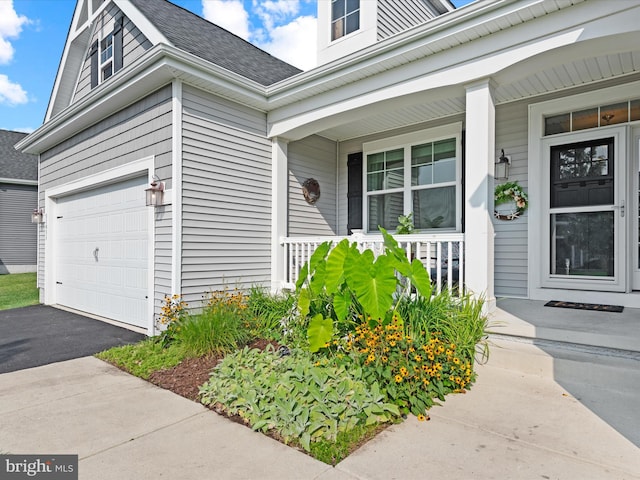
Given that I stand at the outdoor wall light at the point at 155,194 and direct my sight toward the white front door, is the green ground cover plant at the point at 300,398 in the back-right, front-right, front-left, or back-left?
front-right

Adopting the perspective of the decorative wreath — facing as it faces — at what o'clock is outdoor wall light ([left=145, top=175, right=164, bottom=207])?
The outdoor wall light is roughly at 2 o'clock from the decorative wreath.

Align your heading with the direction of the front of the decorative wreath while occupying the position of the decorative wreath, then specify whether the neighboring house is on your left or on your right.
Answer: on your right

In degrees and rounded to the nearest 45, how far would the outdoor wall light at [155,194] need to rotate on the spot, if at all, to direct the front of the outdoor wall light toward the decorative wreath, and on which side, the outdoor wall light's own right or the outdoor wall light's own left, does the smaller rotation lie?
approximately 135° to the outdoor wall light's own left

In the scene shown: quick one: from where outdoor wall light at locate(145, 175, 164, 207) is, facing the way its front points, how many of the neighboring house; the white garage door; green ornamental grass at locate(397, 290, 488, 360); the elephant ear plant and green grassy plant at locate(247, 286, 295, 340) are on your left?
3

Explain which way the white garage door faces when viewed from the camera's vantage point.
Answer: facing the viewer and to the left of the viewer

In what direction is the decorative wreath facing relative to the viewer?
toward the camera

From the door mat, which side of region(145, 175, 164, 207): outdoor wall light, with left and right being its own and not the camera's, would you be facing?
left

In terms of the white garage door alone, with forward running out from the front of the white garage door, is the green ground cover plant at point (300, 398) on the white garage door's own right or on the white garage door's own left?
on the white garage door's own left

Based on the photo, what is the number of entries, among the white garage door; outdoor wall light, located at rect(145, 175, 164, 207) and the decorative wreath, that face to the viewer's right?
0

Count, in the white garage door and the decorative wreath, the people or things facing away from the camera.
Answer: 0

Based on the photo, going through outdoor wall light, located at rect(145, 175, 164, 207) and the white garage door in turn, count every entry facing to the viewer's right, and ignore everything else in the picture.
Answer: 0

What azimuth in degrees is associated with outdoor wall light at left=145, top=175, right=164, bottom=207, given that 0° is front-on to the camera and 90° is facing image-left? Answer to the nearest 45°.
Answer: approximately 45°

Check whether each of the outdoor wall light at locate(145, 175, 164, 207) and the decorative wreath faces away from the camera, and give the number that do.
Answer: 0

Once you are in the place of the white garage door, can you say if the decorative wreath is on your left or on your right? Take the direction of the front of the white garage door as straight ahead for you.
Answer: on your left

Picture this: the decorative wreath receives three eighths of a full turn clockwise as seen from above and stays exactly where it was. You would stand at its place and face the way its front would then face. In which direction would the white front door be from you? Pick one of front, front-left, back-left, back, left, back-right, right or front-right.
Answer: back-right

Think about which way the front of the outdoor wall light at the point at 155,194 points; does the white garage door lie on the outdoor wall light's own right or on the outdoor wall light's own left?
on the outdoor wall light's own right
